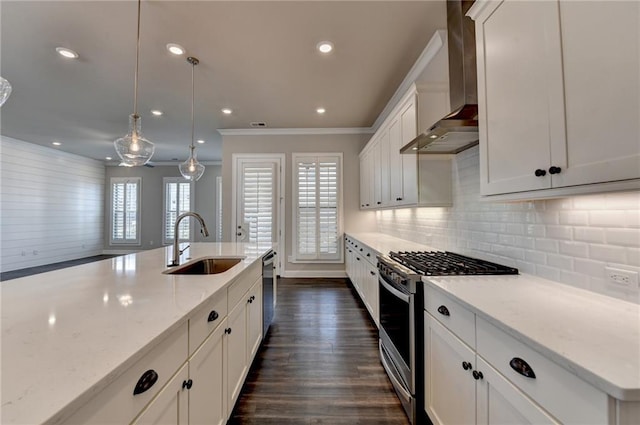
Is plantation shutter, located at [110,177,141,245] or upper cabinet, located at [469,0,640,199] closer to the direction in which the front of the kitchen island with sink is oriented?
the upper cabinet

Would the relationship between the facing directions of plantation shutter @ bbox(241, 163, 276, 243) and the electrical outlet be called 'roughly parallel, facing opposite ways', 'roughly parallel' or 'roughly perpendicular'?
roughly perpendicular

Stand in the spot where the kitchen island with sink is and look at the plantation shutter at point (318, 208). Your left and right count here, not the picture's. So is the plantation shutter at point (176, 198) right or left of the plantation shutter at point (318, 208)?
left

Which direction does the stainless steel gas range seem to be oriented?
to the viewer's left

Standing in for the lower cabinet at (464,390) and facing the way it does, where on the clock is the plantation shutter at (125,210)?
The plantation shutter is roughly at 2 o'clock from the lower cabinet.

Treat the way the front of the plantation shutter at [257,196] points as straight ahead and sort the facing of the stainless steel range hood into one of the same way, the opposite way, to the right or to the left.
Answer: to the right

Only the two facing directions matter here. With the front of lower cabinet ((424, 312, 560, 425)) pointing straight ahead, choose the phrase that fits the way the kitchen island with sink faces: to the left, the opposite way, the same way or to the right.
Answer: the opposite way

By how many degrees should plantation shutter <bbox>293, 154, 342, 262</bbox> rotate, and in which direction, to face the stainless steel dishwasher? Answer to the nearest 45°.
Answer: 0° — it already faces it

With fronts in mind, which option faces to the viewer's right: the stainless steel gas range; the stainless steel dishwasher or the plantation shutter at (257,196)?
the stainless steel dishwasher

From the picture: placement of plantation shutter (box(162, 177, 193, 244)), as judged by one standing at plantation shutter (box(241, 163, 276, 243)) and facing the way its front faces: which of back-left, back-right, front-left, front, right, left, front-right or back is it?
back-right
